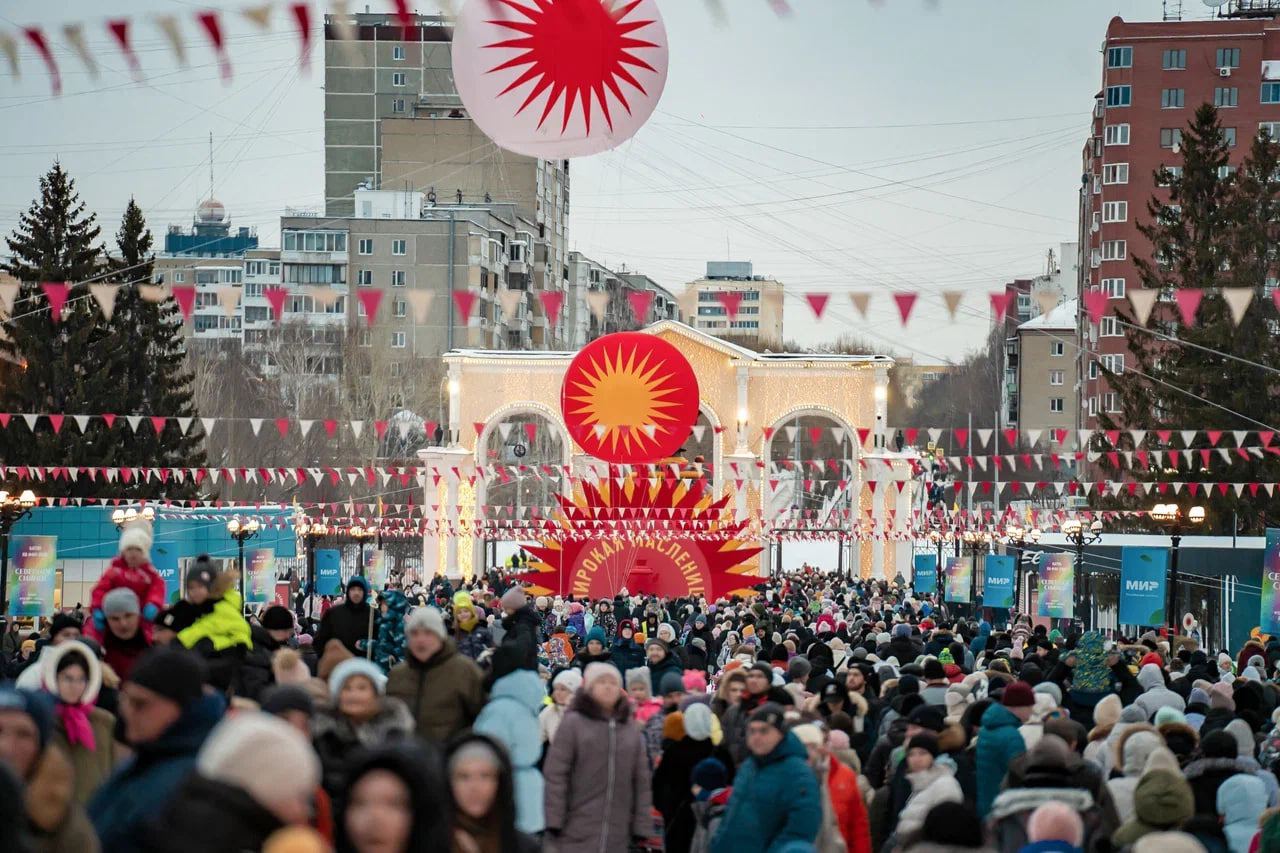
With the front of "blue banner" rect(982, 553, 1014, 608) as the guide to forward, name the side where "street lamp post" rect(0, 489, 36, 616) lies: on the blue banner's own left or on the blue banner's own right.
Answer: on the blue banner's own right

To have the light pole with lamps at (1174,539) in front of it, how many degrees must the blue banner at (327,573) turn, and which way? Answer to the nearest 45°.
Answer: approximately 45° to its left

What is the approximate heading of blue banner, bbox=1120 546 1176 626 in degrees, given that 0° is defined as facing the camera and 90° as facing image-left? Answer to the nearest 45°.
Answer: approximately 0°

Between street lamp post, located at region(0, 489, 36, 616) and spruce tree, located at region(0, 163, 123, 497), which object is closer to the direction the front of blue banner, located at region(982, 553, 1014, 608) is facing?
the street lamp post

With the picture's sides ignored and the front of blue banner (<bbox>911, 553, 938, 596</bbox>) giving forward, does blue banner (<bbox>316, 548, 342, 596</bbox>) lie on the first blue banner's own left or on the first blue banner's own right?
on the first blue banner's own right

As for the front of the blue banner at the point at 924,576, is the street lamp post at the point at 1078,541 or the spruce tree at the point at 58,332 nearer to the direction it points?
the street lamp post

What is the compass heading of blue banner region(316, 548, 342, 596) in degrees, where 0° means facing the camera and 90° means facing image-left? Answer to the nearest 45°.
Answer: approximately 0°

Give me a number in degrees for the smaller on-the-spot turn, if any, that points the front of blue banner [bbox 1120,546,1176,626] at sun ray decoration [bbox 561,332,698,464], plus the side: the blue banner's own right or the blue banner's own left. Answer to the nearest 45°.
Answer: approximately 135° to the blue banner's own right

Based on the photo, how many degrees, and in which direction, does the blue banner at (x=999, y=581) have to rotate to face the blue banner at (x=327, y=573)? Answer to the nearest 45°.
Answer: approximately 90° to its right
